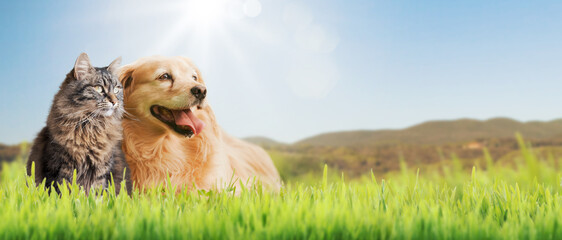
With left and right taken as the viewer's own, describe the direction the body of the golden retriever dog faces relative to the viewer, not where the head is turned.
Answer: facing the viewer and to the left of the viewer

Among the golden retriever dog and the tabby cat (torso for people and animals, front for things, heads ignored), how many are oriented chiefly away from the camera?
0

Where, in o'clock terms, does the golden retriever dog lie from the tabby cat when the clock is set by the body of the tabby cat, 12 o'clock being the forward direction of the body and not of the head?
The golden retriever dog is roughly at 10 o'clock from the tabby cat.

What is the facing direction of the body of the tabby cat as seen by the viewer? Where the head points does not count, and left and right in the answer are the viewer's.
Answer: facing the viewer and to the right of the viewer

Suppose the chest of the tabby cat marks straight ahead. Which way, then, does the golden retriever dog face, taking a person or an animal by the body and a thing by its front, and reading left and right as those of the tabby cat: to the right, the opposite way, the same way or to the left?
to the right

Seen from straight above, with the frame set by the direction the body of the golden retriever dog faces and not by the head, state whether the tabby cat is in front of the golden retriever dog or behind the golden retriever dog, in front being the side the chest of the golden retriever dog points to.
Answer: in front
